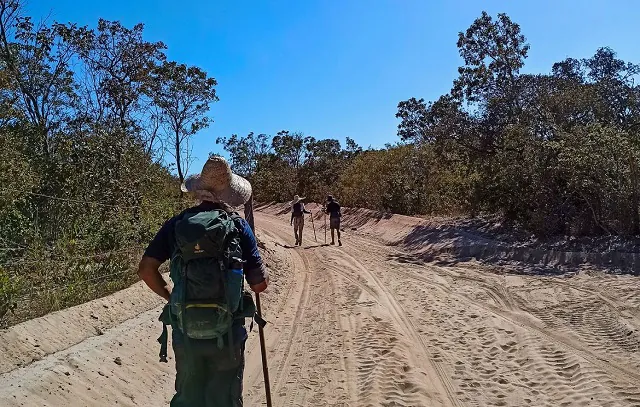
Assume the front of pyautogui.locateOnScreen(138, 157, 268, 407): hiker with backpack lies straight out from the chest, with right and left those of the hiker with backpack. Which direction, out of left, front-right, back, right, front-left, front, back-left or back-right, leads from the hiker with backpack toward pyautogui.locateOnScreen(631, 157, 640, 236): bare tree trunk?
front-right

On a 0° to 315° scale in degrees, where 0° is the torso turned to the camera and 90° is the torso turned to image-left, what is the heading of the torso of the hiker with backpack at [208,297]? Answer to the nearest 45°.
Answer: approximately 180°
